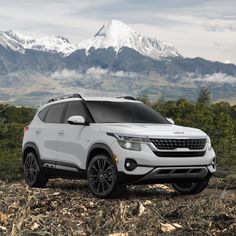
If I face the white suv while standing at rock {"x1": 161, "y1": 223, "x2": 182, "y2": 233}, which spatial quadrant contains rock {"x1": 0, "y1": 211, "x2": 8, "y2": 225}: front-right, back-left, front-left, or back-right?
front-left

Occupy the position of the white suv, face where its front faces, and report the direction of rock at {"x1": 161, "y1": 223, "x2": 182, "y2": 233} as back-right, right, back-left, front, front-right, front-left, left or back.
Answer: front-right

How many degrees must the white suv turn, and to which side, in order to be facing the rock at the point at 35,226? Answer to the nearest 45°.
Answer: approximately 45° to its right

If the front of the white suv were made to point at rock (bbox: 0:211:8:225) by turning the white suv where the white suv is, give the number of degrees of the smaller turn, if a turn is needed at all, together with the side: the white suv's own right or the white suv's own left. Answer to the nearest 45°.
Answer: approximately 90° to the white suv's own right

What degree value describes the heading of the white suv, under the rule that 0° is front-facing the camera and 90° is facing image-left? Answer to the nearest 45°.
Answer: approximately 315°

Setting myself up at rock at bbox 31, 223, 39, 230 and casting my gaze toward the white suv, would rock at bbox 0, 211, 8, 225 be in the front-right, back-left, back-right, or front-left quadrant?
front-left
